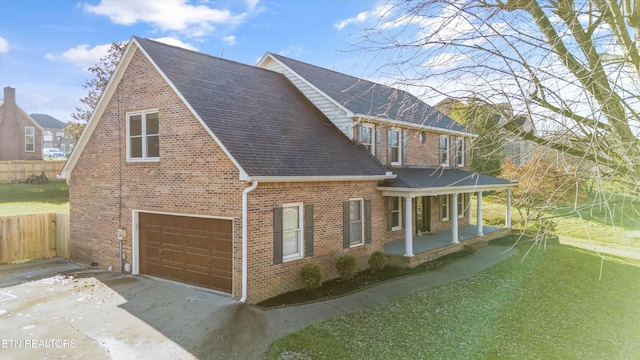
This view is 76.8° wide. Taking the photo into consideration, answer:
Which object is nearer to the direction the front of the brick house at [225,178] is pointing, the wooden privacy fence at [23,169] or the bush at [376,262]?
the bush

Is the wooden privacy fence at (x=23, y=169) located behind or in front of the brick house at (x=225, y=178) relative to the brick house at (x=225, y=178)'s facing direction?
behind

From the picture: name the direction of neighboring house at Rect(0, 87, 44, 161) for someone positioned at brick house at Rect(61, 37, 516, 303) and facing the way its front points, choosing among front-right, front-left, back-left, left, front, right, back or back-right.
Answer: back

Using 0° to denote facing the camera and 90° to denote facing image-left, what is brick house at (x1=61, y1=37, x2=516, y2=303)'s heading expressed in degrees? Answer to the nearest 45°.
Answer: approximately 315°
